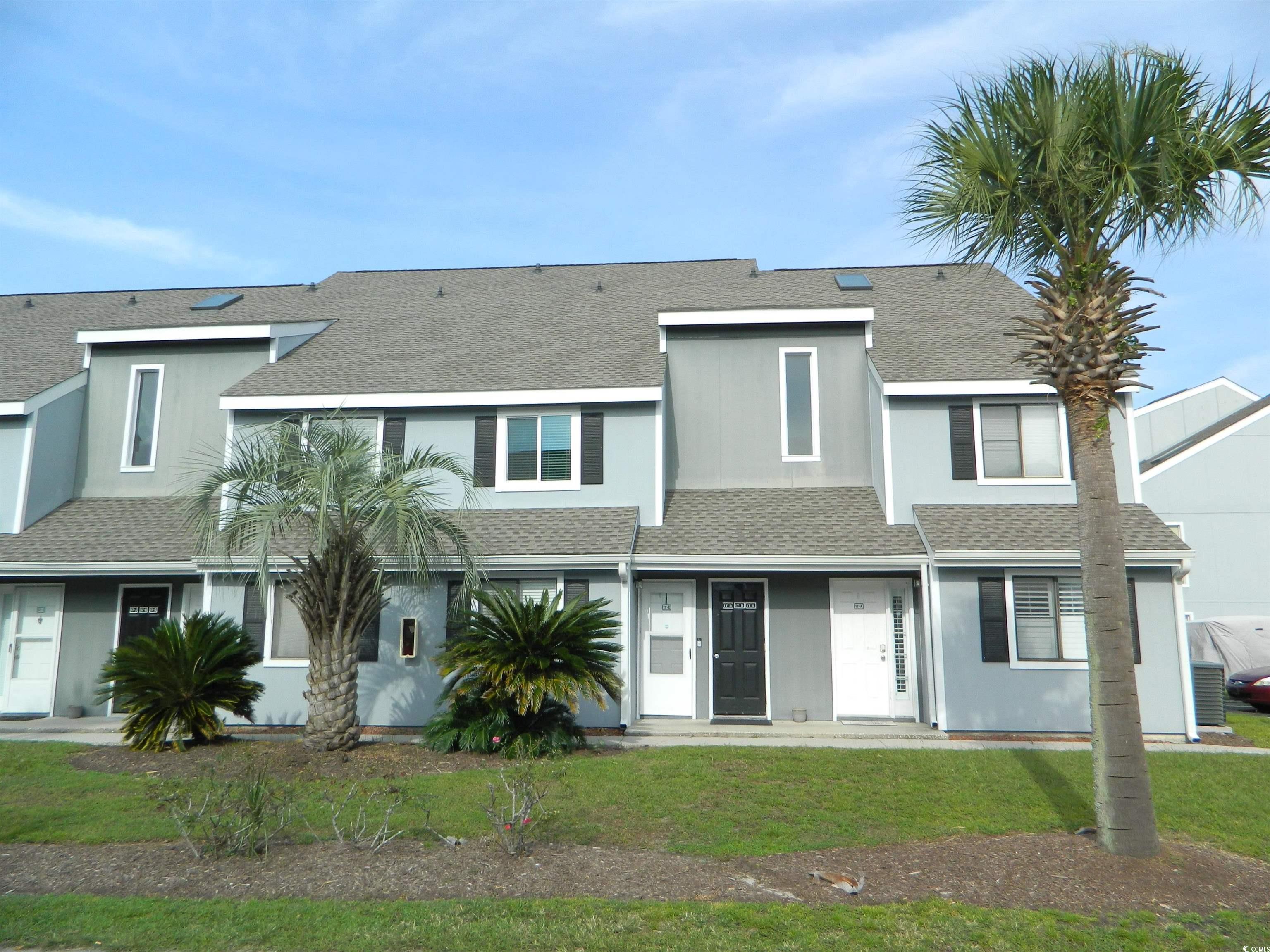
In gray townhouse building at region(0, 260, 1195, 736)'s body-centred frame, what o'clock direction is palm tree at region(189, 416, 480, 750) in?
The palm tree is roughly at 2 o'clock from the gray townhouse building.

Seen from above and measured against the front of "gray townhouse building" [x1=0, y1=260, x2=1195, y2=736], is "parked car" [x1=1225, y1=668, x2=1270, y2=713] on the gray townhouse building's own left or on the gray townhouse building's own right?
on the gray townhouse building's own left

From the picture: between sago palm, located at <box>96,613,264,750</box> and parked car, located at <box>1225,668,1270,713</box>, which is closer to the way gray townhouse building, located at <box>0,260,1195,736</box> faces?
the sago palm

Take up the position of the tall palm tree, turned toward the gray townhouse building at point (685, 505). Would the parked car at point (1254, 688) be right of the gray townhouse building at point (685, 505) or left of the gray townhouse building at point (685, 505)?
right

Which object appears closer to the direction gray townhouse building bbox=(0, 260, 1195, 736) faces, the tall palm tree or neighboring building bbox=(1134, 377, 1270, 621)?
the tall palm tree

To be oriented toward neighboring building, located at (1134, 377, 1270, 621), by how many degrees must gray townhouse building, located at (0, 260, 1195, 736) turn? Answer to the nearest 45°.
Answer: approximately 135° to its left

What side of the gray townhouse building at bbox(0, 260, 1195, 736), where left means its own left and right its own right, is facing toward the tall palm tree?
front

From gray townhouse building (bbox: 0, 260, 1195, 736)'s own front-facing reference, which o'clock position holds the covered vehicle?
The covered vehicle is roughly at 8 o'clock from the gray townhouse building.

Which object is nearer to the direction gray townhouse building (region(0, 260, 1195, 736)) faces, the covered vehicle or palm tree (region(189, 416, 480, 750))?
the palm tree

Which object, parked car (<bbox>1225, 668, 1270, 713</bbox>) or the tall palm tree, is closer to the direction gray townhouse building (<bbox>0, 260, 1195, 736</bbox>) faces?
the tall palm tree

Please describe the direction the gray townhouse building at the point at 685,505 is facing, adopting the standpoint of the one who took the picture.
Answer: facing the viewer
